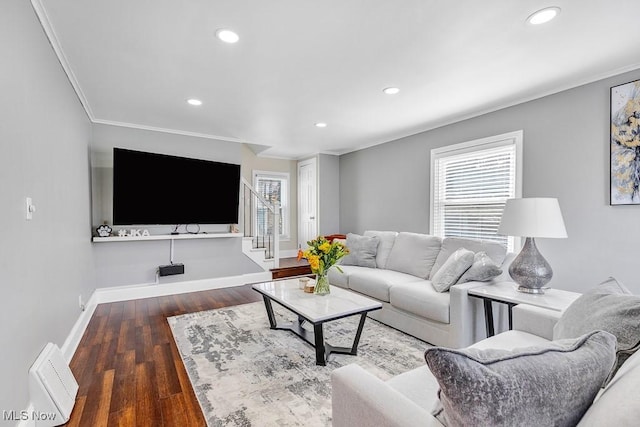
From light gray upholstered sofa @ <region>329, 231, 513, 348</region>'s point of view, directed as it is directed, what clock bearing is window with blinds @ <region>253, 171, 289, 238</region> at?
The window with blinds is roughly at 3 o'clock from the light gray upholstered sofa.

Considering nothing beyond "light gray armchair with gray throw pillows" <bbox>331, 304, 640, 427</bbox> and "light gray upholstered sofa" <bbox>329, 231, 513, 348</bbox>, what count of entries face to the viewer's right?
0

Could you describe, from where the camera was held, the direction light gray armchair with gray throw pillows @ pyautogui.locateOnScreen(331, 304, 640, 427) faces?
facing away from the viewer and to the left of the viewer

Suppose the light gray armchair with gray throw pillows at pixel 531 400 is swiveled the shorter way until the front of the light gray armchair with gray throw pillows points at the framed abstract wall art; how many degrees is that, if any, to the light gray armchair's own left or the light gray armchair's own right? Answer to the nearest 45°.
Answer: approximately 45° to the light gray armchair's own right

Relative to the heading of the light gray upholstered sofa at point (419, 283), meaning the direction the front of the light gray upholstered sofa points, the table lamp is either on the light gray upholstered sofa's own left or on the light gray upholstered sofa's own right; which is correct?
on the light gray upholstered sofa's own left

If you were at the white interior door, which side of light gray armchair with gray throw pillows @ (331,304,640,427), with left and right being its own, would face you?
front

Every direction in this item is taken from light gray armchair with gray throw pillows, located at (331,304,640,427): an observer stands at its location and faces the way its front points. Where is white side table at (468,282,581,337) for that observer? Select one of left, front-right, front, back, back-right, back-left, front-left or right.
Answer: front-right

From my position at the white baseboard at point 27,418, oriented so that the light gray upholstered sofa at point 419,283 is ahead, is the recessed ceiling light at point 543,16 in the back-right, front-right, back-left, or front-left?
front-right

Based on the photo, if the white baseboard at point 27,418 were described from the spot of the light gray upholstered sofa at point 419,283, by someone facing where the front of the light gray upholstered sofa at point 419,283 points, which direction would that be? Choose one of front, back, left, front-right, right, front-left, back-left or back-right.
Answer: front

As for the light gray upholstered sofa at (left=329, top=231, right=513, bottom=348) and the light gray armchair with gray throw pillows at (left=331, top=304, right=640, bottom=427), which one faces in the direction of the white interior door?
the light gray armchair with gray throw pillows at (left=331, top=304, right=640, bottom=427)

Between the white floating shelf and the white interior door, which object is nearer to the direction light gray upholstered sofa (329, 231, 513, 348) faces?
the white floating shelf

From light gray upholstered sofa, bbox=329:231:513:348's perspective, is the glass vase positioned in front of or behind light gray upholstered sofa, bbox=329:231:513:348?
in front

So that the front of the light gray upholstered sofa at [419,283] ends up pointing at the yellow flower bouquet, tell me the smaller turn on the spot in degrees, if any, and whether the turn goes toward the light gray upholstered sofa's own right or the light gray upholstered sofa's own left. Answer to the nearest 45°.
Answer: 0° — it already faces it

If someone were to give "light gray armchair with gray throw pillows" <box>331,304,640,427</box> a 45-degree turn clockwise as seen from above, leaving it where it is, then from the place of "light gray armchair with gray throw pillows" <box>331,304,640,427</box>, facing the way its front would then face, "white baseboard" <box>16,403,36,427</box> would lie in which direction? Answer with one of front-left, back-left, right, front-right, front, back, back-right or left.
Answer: left

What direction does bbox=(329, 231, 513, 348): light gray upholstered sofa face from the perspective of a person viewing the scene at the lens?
facing the viewer and to the left of the viewer

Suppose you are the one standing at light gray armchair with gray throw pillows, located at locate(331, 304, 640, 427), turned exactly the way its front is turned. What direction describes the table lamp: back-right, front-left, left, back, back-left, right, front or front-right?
front-right

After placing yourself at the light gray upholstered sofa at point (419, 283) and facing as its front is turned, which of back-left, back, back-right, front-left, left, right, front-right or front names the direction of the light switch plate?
front

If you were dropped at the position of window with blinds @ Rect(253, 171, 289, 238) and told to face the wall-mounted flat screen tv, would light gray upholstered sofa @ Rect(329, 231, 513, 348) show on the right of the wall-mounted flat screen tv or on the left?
left
